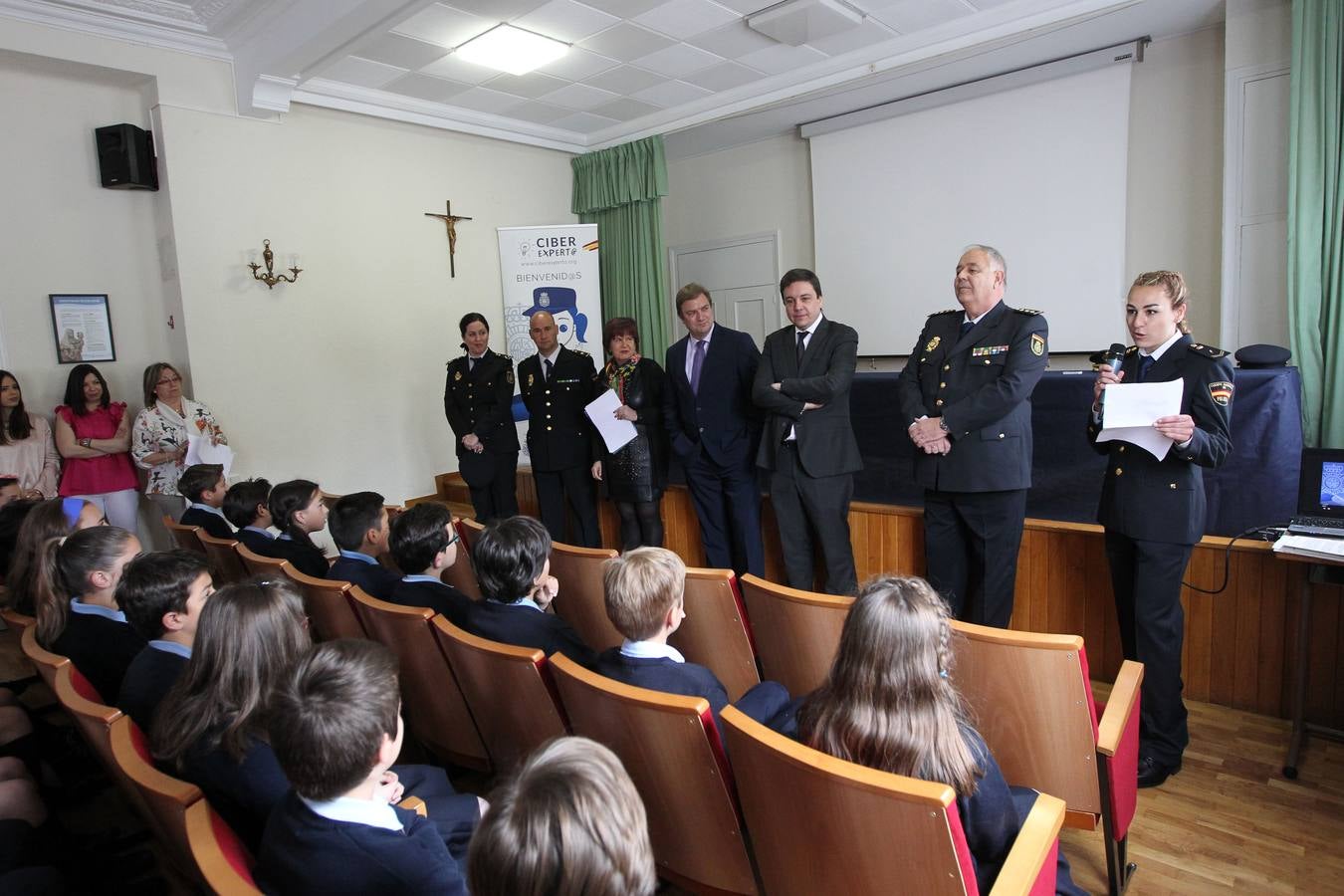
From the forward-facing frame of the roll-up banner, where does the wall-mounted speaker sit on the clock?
The wall-mounted speaker is roughly at 2 o'clock from the roll-up banner.

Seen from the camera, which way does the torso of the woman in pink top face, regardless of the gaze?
toward the camera

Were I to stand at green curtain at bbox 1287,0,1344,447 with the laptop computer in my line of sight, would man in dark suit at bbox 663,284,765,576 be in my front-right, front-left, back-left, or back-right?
front-right

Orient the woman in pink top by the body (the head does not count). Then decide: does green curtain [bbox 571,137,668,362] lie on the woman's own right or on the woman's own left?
on the woman's own left

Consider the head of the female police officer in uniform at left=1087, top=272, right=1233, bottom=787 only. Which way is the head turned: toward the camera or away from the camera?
toward the camera

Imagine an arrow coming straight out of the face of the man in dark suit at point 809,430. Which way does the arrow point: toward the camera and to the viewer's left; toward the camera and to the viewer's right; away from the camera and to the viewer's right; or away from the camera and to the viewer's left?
toward the camera and to the viewer's left

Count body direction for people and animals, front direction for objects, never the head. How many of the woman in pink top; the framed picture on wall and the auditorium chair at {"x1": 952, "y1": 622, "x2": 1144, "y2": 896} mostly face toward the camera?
2

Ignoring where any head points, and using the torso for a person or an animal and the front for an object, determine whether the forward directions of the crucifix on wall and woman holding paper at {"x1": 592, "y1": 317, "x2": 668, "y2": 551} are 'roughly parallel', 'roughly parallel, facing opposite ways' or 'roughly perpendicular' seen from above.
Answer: roughly perpendicular

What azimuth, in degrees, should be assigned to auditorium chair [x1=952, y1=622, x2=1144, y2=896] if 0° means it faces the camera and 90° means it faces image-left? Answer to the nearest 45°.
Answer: approximately 225°

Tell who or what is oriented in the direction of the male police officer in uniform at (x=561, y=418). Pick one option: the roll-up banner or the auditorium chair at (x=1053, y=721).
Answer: the roll-up banner

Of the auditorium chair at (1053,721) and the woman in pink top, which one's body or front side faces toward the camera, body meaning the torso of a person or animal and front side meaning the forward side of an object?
the woman in pink top

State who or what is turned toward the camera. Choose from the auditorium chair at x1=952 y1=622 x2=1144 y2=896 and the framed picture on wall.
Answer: the framed picture on wall

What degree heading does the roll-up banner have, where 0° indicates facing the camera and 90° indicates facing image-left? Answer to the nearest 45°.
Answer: approximately 0°

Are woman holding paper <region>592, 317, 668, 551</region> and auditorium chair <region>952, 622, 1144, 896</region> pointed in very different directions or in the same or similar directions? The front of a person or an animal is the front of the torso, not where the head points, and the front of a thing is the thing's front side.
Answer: very different directions

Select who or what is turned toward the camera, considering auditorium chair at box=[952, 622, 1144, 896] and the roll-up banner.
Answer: the roll-up banner

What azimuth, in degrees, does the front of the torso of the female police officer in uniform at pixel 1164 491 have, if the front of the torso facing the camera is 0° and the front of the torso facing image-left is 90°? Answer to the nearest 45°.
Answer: approximately 45°

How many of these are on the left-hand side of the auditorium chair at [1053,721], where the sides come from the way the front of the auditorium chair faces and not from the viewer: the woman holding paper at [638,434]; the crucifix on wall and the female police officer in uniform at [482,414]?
3

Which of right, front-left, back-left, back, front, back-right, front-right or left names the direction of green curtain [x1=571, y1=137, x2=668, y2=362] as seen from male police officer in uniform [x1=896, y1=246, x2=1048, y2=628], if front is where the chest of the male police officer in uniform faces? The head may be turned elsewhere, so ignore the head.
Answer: right
